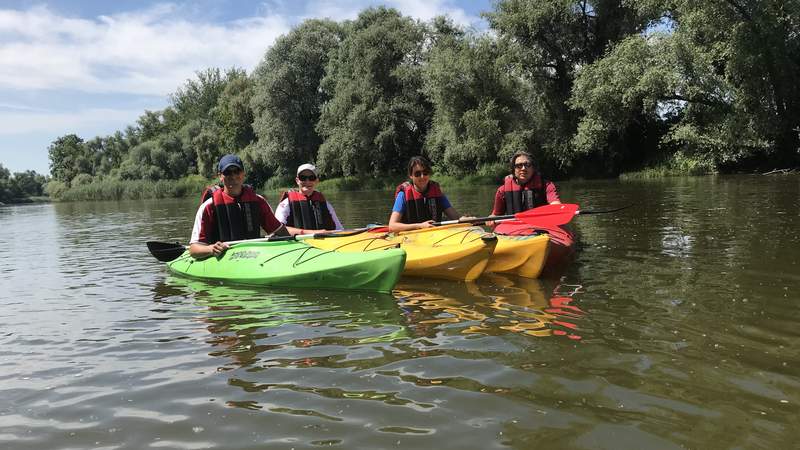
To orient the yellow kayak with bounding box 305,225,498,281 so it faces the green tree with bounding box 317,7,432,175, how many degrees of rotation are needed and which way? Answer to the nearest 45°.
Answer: approximately 135° to its left

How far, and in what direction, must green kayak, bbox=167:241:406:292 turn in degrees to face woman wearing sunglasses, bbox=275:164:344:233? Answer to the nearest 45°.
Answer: approximately 135° to its left

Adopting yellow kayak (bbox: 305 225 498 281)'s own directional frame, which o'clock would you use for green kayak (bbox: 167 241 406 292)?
The green kayak is roughly at 4 o'clock from the yellow kayak.

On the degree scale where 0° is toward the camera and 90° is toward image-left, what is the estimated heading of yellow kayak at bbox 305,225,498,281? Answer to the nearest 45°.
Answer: approximately 315°

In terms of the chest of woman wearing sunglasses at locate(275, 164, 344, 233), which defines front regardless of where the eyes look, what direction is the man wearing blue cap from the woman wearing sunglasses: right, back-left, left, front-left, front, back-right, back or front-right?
right

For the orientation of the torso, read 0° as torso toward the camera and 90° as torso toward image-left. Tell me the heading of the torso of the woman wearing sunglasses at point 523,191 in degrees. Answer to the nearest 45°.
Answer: approximately 0°

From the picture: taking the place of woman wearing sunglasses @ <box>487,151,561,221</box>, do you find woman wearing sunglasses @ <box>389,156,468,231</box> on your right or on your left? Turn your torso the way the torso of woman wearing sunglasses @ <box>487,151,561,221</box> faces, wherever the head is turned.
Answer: on your right

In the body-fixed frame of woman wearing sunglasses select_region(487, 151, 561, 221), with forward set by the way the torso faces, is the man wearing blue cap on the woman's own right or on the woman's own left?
on the woman's own right

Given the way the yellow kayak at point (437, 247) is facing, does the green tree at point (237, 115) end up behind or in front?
behind

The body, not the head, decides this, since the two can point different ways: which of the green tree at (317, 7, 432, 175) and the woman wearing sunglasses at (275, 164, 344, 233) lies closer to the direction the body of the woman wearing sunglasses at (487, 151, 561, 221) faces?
the woman wearing sunglasses
